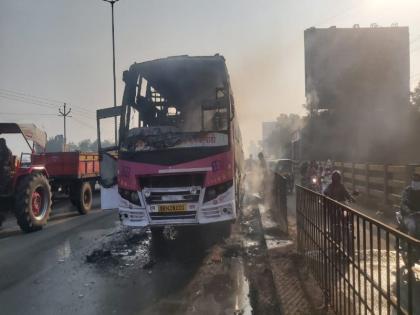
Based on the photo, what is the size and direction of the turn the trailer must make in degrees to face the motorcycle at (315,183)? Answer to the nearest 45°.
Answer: approximately 135° to its left

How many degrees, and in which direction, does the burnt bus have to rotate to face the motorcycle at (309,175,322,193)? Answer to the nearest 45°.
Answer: approximately 135° to its left

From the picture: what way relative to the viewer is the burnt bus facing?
toward the camera

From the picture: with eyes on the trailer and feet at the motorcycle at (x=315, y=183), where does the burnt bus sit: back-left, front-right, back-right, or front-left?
front-left

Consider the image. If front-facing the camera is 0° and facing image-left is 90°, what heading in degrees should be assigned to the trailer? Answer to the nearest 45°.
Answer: approximately 45°

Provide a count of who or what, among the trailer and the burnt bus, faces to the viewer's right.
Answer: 0

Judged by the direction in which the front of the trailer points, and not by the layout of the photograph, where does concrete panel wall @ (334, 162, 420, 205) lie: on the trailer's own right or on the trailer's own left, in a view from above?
on the trailer's own left

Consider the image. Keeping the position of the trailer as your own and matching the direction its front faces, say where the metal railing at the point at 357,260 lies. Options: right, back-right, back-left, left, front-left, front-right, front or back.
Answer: front-left

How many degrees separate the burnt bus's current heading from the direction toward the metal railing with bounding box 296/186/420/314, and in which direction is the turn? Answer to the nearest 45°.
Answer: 0° — it already faces it

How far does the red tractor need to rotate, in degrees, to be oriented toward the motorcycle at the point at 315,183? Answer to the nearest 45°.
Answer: approximately 135° to its left

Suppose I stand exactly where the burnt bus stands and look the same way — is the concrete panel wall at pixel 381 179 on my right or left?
on my left

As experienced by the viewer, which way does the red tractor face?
facing the viewer and to the left of the viewer
